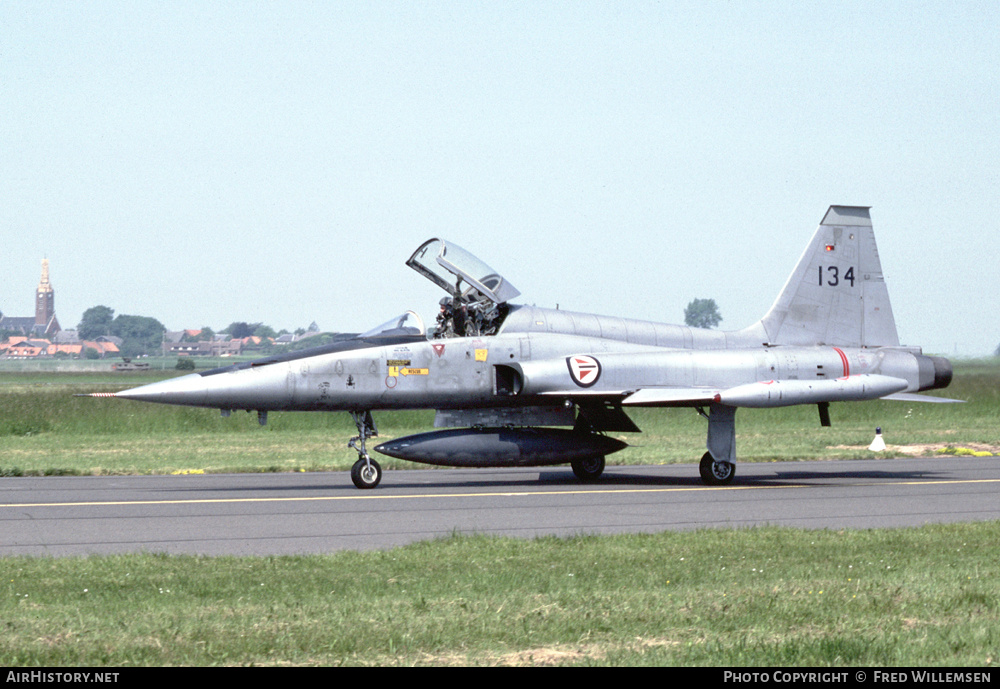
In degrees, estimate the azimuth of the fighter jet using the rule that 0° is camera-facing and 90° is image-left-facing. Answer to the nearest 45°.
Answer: approximately 90°
